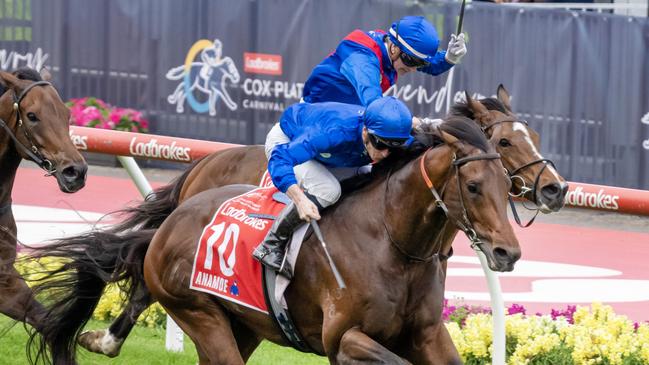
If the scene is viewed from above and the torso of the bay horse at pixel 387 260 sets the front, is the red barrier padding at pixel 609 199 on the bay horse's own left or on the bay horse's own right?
on the bay horse's own left

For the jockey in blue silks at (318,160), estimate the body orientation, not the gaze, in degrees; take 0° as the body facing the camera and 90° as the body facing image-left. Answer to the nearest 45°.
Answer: approximately 315°

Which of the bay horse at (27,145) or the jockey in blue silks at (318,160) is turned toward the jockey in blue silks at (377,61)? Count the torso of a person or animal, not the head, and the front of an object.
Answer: the bay horse

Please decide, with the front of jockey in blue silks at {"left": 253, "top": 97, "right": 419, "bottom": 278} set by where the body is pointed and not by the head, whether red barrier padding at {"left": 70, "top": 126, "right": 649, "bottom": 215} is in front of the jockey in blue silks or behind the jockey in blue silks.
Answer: behind

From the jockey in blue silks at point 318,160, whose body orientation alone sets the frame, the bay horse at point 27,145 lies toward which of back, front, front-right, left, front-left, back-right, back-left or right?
back

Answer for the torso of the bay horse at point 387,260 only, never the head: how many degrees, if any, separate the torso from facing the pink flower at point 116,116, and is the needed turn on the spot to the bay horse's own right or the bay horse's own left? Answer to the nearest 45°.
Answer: approximately 135° to the bay horse's own left

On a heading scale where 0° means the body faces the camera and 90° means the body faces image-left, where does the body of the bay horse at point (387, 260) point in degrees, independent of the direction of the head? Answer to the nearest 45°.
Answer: approximately 315°

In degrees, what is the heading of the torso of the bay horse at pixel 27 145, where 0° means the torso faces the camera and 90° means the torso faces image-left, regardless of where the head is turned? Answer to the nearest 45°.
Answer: approximately 315°

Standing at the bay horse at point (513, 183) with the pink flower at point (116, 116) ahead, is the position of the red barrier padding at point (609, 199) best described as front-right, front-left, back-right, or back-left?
back-right

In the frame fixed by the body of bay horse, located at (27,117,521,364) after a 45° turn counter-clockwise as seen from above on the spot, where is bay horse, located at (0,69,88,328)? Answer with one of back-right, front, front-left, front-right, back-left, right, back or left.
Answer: back-left
